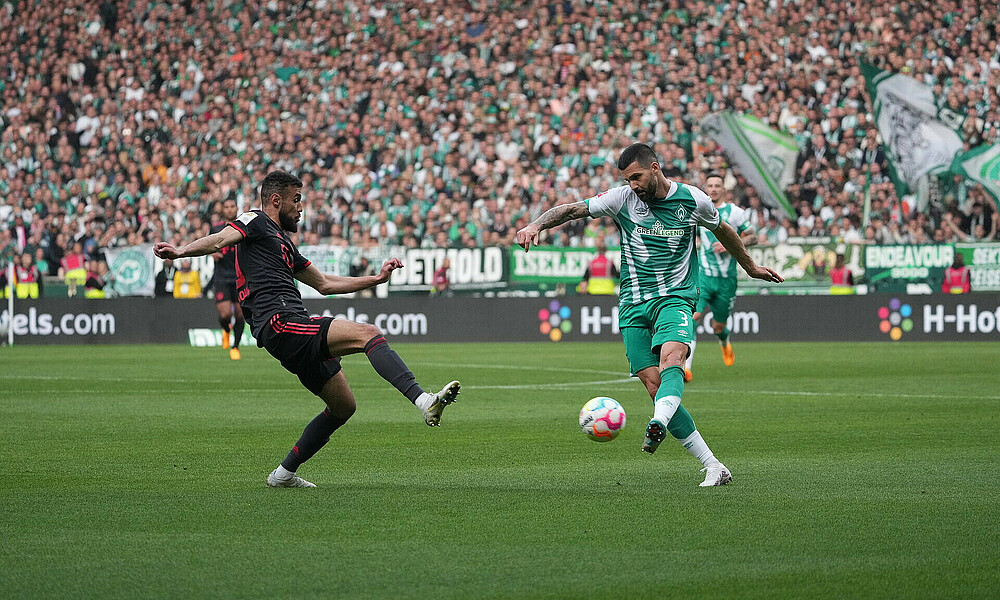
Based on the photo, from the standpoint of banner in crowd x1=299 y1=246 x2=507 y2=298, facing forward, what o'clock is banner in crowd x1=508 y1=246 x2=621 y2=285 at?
banner in crowd x1=508 y1=246 x2=621 y2=285 is roughly at 9 o'clock from banner in crowd x1=299 y1=246 x2=507 y2=298.

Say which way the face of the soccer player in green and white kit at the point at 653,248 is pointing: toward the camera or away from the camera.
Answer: toward the camera

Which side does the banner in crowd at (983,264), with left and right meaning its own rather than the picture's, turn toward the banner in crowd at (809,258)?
right

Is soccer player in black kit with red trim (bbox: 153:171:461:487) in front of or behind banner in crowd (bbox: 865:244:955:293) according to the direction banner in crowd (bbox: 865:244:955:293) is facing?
in front

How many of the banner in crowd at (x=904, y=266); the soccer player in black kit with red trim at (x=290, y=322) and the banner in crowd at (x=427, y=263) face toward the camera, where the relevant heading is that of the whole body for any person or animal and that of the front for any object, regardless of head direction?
2

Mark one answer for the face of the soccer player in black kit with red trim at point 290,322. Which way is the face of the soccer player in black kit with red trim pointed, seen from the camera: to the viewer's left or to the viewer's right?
to the viewer's right

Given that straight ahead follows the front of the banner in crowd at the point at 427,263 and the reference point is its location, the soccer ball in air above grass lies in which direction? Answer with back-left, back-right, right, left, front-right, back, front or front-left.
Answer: front

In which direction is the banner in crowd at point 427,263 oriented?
toward the camera

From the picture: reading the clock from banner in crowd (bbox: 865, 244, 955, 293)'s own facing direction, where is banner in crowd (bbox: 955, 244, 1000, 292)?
banner in crowd (bbox: 955, 244, 1000, 292) is roughly at 9 o'clock from banner in crowd (bbox: 865, 244, 955, 293).

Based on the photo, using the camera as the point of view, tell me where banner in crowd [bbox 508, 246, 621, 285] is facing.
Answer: facing the viewer

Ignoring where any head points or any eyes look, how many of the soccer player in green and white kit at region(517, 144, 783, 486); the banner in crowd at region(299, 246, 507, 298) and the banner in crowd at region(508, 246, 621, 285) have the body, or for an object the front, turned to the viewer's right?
0

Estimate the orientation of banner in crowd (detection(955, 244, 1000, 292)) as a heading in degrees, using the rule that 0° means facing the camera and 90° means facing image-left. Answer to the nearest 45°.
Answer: approximately 0°

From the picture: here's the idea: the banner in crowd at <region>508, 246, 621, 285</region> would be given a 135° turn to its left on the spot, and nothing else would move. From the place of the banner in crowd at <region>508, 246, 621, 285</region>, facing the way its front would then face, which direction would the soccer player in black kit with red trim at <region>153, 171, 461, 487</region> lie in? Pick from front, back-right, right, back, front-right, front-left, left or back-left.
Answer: back-right

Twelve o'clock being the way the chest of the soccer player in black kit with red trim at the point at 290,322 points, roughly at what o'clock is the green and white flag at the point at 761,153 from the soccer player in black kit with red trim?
The green and white flag is roughly at 10 o'clock from the soccer player in black kit with red trim.

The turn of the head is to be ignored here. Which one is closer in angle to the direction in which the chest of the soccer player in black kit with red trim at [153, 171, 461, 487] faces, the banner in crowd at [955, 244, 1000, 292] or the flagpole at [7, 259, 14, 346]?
the banner in crowd

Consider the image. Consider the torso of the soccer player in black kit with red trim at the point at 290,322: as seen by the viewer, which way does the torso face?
to the viewer's right

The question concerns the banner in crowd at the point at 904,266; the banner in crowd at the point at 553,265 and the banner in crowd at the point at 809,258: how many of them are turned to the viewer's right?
0

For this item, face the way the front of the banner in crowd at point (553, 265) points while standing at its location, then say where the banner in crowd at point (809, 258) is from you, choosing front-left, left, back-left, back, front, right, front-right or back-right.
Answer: left

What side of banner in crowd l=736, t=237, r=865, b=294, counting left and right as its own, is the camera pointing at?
front
